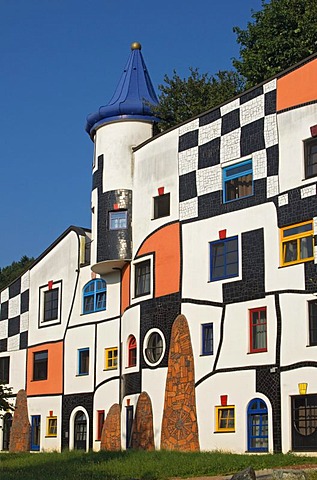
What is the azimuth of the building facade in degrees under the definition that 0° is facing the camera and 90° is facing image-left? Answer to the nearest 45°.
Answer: approximately 45°
